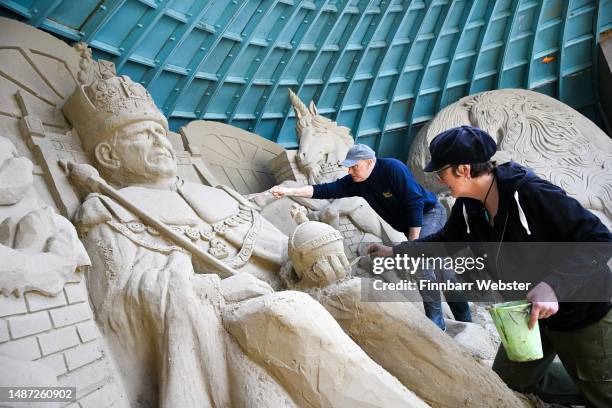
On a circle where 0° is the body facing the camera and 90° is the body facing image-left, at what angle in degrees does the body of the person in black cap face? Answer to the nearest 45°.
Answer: approximately 45°

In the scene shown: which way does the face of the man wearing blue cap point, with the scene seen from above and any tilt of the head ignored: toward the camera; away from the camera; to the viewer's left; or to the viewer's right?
to the viewer's left

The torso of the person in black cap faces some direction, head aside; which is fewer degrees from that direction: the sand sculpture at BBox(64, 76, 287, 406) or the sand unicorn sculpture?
the sand sculpture

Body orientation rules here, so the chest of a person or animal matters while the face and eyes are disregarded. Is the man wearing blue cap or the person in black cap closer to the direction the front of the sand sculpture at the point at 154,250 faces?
the person in black cap

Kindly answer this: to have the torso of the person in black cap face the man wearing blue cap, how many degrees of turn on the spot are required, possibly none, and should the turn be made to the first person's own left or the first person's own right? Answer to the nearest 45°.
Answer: approximately 90° to the first person's own right

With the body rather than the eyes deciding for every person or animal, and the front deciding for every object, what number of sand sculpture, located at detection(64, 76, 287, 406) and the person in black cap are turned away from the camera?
0

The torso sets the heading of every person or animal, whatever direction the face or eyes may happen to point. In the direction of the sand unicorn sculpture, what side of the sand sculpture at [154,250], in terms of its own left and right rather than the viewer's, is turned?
left

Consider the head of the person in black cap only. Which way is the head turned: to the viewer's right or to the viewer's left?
to the viewer's left

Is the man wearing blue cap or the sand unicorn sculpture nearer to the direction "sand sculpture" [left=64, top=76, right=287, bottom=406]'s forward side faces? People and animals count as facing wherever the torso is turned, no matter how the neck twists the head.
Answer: the man wearing blue cap

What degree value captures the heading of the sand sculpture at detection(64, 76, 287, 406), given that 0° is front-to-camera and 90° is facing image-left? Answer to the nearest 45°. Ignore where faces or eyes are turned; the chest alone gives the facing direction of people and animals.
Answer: approximately 315°
